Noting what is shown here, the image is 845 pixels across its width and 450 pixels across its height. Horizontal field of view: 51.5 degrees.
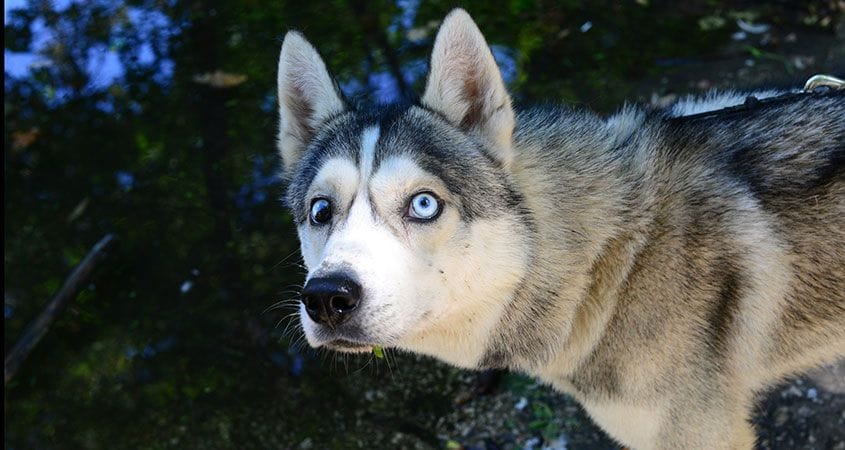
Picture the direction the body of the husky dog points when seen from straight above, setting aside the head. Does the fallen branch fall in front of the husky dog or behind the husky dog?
in front

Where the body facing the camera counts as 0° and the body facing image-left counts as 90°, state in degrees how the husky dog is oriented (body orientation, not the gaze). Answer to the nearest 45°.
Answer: approximately 90°
